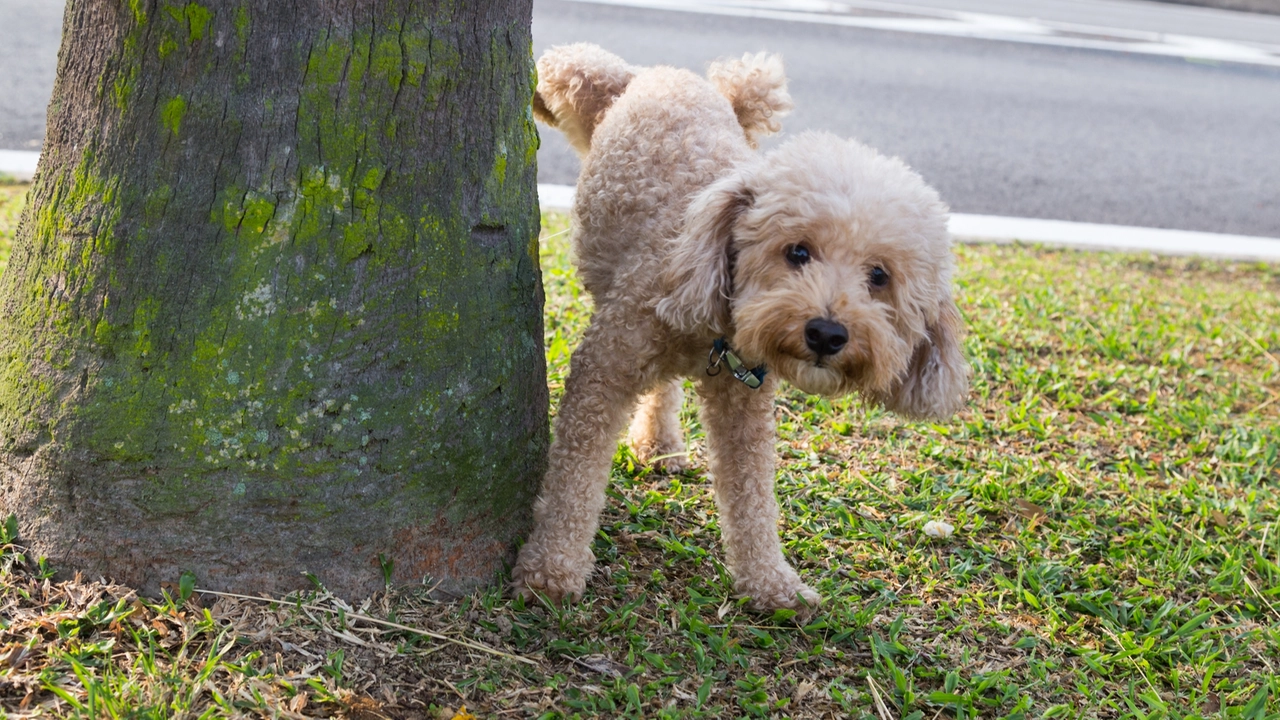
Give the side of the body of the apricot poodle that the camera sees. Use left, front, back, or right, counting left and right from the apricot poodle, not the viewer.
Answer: front

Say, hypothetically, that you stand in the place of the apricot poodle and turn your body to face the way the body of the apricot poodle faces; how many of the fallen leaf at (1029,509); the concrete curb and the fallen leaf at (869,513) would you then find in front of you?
0

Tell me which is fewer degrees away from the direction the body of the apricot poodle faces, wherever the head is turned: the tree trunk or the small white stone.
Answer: the small white stone

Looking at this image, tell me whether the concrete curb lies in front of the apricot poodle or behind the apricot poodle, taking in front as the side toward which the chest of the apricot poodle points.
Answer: behind
